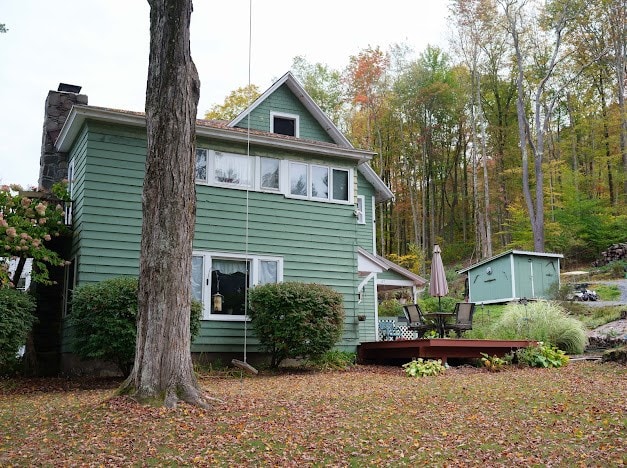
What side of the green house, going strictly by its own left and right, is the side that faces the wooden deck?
left

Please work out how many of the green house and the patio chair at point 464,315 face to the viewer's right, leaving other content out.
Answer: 0

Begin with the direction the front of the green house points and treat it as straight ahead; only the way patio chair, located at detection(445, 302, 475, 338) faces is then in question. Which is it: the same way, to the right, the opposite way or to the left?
to the right

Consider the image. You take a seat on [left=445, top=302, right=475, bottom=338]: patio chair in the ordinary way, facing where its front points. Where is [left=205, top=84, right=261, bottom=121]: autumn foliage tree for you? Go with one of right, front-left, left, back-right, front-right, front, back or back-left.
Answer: right

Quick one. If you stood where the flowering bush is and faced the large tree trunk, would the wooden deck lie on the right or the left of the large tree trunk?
left

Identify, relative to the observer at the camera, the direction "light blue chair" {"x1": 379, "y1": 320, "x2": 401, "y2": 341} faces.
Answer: facing the viewer and to the right of the viewer

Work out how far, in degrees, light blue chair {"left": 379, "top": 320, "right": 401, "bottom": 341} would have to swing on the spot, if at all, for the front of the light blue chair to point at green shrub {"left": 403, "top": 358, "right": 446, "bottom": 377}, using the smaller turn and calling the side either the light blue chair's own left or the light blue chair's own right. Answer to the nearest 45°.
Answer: approximately 45° to the light blue chair's own right

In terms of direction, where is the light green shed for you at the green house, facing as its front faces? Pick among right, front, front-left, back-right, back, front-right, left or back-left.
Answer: back-left

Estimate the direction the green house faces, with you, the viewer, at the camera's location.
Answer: facing the viewer

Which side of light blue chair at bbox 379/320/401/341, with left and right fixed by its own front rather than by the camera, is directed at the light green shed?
left

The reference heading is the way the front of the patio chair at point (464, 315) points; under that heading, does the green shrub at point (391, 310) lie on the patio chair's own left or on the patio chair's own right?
on the patio chair's own right
